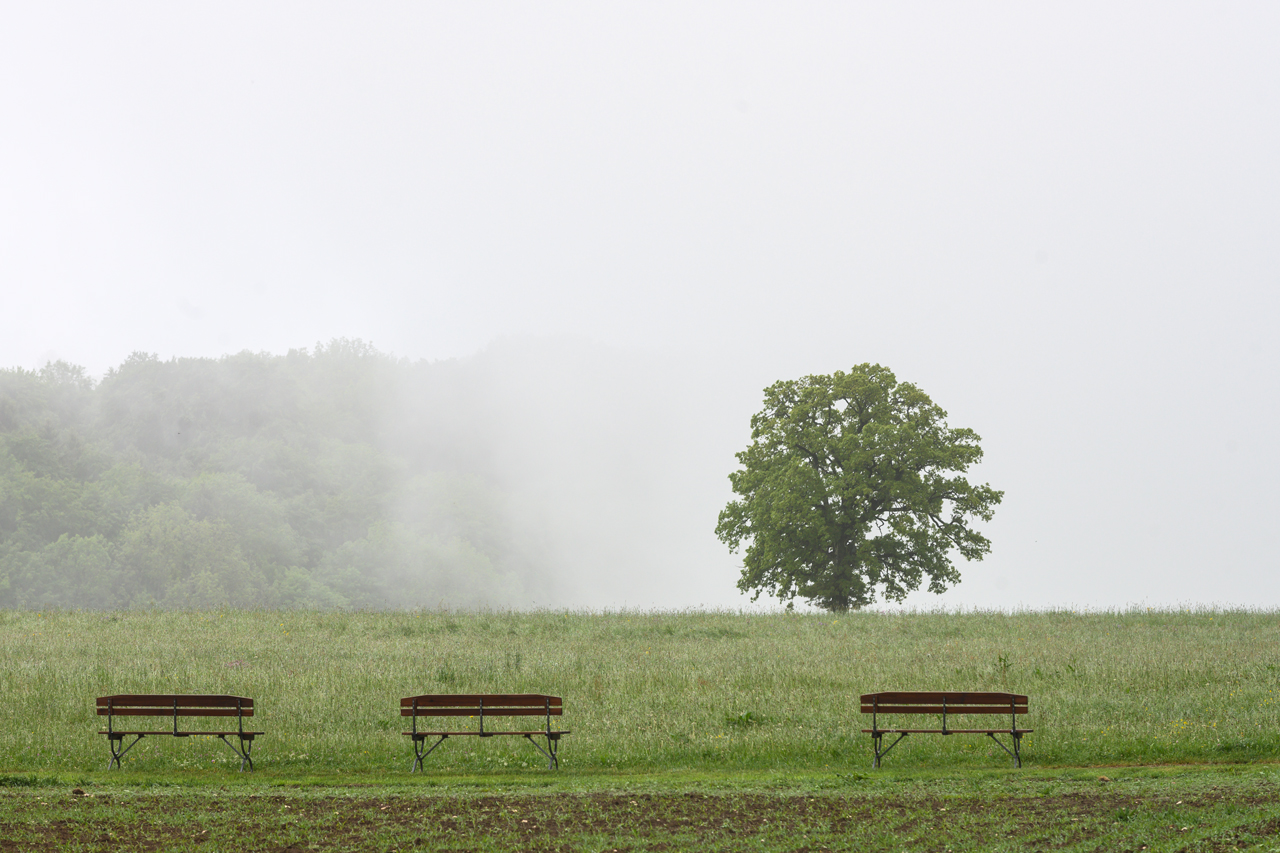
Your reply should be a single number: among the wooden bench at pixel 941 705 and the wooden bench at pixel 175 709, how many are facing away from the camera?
2

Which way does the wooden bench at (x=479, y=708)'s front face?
away from the camera

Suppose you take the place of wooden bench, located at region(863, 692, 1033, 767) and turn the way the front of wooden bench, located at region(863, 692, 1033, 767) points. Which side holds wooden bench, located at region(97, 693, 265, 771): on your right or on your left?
on your left

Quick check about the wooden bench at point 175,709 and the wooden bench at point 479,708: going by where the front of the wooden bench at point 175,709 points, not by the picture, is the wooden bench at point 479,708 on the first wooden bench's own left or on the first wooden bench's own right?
on the first wooden bench's own right

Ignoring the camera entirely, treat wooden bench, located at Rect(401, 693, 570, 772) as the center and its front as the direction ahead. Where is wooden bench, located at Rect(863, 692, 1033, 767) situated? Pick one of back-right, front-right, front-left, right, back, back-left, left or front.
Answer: right

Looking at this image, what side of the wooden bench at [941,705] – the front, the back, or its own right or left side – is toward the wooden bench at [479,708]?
left

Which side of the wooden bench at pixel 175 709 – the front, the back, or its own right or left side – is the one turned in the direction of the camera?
back

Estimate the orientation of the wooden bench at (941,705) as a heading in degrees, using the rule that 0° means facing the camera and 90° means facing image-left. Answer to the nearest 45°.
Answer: approximately 180°

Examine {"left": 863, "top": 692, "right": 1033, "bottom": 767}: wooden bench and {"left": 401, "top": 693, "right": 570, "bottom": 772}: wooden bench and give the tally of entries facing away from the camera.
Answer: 2
